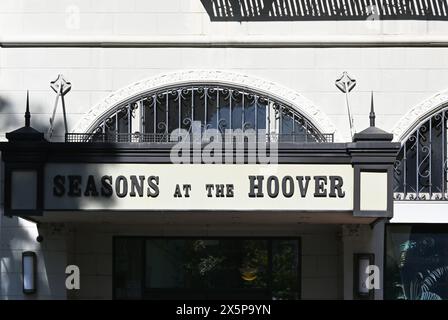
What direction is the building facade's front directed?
toward the camera
